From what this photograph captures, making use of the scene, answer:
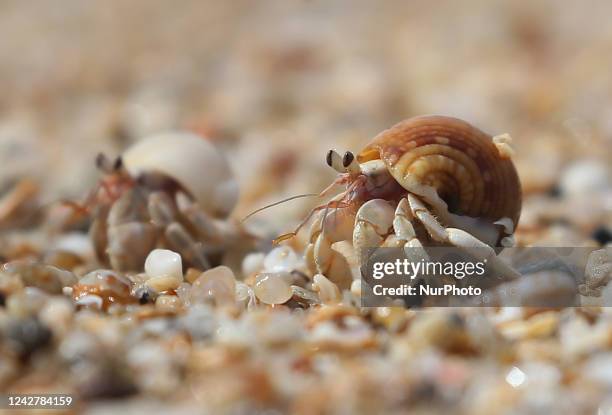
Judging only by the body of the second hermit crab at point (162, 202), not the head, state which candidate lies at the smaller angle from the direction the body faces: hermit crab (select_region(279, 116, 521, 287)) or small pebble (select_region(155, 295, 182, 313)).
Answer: the small pebble

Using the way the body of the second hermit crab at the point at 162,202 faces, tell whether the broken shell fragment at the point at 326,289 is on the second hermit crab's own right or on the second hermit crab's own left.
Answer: on the second hermit crab's own left

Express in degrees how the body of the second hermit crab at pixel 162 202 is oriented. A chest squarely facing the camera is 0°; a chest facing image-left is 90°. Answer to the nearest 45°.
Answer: approximately 45°

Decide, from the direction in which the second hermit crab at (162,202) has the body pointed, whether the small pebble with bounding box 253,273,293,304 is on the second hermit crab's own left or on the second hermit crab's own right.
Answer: on the second hermit crab's own left
